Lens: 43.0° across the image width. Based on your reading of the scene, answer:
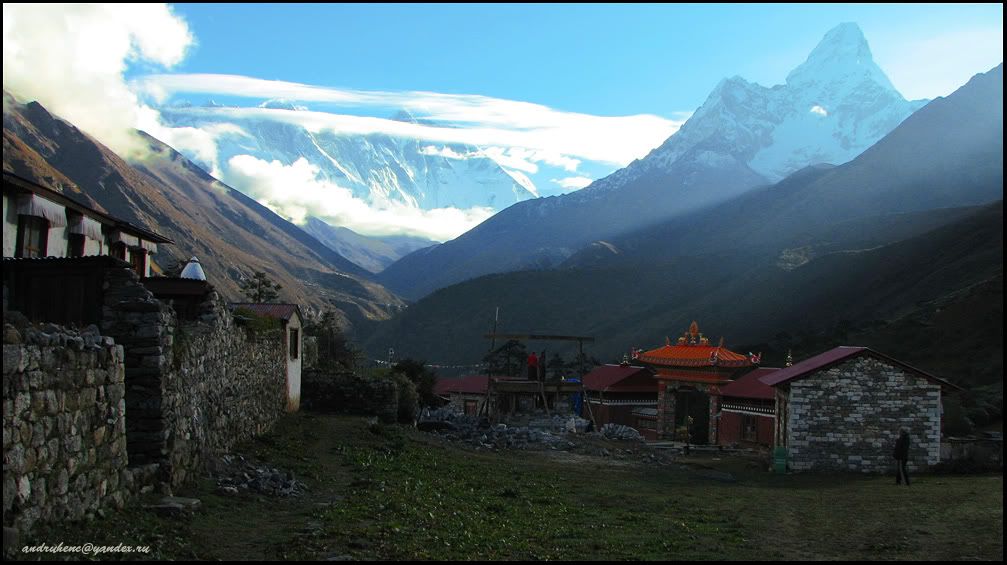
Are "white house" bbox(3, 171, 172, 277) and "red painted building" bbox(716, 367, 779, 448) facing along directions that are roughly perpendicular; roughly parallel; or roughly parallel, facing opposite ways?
roughly perpendicular

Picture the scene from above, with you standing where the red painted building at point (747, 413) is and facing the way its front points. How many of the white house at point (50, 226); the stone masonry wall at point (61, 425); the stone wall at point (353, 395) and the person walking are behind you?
0

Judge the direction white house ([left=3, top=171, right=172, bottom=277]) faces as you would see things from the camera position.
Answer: facing the viewer and to the right of the viewer

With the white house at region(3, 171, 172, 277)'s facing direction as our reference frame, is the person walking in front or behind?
in front

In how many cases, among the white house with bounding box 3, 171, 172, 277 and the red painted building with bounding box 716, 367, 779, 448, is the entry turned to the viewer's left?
0

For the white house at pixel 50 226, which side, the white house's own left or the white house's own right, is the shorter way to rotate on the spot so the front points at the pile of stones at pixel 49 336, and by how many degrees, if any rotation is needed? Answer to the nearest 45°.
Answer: approximately 45° to the white house's own right

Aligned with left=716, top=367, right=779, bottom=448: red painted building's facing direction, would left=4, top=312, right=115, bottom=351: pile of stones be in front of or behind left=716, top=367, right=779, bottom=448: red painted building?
in front

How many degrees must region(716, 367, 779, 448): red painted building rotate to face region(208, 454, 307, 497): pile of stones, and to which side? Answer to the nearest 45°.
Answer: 0° — it already faces it

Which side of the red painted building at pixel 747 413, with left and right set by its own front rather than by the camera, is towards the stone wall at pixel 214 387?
front

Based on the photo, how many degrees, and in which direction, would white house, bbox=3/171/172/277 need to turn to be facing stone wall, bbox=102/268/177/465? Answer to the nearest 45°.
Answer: approximately 45° to its right

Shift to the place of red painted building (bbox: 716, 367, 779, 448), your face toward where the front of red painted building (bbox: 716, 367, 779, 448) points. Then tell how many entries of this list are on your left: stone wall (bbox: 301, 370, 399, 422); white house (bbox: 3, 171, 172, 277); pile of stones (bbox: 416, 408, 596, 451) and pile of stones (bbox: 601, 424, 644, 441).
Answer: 0

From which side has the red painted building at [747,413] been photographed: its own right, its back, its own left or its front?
front

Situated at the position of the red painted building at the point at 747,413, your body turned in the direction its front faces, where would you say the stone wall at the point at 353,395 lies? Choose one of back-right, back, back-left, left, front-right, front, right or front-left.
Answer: front-right
